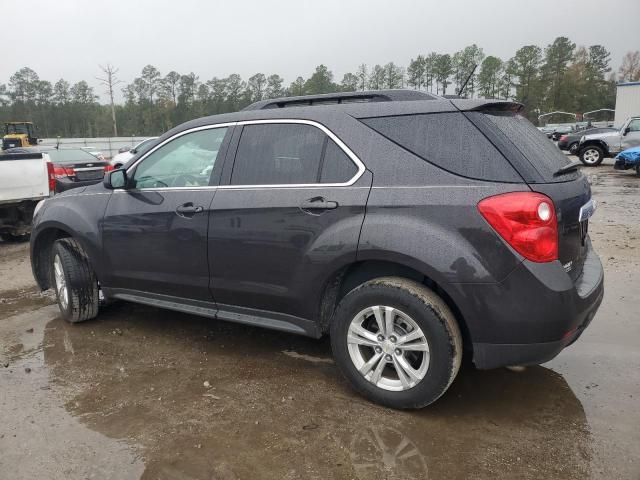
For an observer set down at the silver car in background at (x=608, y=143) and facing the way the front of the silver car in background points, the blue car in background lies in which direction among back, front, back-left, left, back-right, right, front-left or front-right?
left

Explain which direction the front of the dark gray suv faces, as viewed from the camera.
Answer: facing away from the viewer and to the left of the viewer

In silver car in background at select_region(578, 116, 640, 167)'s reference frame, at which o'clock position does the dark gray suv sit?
The dark gray suv is roughly at 9 o'clock from the silver car in background.

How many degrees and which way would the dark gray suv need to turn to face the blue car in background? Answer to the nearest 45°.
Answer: approximately 90° to its right

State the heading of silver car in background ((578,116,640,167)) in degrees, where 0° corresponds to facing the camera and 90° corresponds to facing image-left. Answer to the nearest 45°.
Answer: approximately 90°

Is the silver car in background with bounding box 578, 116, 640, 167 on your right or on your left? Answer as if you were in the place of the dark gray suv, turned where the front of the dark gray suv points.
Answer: on your right

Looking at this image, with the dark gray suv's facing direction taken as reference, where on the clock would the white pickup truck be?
The white pickup truck is roughly at 12 o'clock from the dark gray suv.

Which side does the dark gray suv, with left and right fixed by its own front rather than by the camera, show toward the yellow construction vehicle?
front

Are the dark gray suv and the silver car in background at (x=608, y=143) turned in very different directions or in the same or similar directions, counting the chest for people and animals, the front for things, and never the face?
same or similar directions

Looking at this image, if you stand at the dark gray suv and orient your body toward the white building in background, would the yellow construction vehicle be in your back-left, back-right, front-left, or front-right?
front-left

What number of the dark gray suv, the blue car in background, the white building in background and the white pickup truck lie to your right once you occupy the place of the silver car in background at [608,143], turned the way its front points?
1

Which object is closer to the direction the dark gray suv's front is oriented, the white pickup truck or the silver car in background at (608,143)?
the white pickup truck

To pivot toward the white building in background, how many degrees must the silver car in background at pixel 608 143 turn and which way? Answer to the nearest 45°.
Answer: approximately 90° to its right
